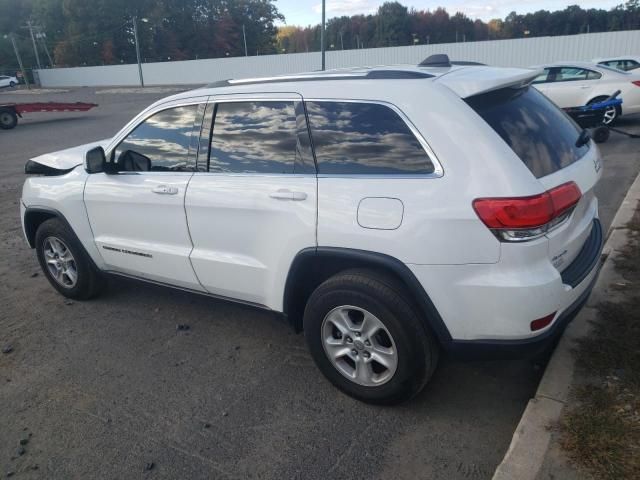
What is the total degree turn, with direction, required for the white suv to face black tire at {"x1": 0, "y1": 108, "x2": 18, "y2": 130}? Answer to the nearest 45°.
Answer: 0° — it already faces it

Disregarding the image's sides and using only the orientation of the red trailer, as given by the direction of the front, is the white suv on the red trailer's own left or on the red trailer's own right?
on the red trailer's own right

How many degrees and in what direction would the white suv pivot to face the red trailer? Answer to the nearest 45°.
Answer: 0° — it already faces it

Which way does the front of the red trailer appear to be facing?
to the viewer's right

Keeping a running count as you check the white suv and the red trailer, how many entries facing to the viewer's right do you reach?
1

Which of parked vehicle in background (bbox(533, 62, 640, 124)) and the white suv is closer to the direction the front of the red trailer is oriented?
the parked vehicle in background

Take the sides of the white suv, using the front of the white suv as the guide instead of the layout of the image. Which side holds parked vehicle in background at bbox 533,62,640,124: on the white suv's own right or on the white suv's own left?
on the white suv's own right

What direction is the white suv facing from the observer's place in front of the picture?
facing away from the viewer and to the left of the viewer
